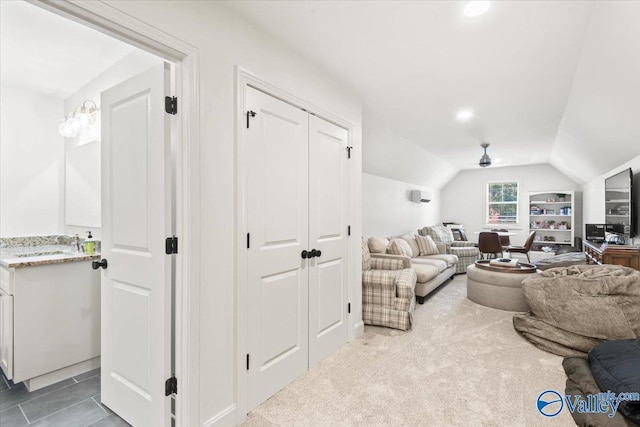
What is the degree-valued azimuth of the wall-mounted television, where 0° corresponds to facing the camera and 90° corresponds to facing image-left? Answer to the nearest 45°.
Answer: approximately 90°

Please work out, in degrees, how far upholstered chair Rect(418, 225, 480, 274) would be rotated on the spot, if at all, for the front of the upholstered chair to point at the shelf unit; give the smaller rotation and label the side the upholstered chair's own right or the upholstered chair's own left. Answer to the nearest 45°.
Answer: approximately 90° to the upholstered chair's own left

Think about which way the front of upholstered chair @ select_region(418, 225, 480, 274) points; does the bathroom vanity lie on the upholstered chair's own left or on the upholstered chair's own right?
on the upholstered chair's own right

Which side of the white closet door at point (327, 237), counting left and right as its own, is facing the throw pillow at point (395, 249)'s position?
left

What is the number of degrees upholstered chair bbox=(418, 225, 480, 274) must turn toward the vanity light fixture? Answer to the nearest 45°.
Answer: approximately 90° to its right

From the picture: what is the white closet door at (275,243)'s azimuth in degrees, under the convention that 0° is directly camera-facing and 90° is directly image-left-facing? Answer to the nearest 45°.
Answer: approximately 315°

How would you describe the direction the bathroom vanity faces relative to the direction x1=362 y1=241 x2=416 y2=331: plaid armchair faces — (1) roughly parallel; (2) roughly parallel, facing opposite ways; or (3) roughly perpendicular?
roughly perpendicular

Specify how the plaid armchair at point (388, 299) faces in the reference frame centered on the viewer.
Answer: facing to the right of the viewer
